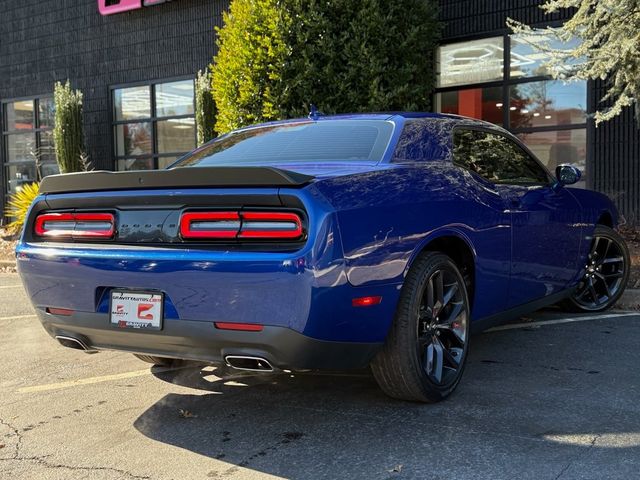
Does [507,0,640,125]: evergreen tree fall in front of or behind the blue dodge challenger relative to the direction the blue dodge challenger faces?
in front

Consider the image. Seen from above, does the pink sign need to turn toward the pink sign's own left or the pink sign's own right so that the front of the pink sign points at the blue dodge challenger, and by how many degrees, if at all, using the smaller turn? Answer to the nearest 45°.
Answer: approximately 45° to the pink sign's own left

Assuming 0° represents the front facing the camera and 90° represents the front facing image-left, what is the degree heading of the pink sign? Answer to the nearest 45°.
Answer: approximately 45°

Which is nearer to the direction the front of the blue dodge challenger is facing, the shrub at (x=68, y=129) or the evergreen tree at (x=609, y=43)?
the evergreen tree

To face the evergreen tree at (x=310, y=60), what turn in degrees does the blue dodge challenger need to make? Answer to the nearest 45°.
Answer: approximately 45° to its left

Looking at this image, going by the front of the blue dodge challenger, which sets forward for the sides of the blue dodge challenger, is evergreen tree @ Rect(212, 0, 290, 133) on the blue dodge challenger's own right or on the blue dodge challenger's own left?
on the blue dodge challenger's own left

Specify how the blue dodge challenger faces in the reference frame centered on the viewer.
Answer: facing away from the viewer and to the right of the viewer

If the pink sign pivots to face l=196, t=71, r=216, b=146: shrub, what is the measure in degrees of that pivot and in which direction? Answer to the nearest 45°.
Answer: approximately 90° to its left

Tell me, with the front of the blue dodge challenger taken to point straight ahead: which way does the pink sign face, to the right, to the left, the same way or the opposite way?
the opposite way

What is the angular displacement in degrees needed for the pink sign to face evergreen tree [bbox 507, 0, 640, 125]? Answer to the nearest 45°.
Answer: approximately 90° to its left
